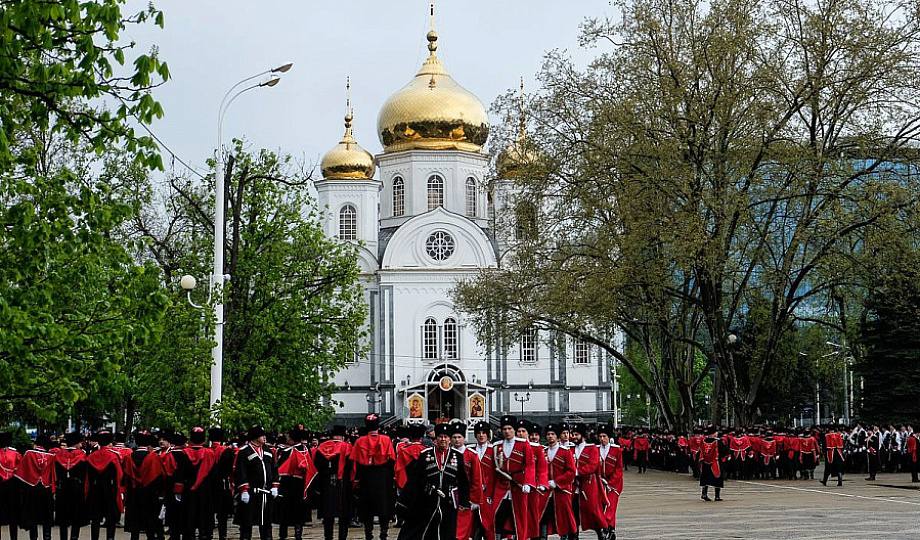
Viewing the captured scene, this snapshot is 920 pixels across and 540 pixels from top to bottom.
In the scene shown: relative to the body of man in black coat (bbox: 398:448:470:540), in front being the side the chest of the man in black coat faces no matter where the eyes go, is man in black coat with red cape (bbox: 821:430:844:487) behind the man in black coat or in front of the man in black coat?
behind

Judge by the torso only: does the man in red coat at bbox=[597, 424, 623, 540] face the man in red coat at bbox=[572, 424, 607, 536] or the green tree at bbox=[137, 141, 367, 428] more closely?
the man in red coat

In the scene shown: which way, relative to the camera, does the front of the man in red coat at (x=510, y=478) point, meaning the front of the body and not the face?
toward the camera

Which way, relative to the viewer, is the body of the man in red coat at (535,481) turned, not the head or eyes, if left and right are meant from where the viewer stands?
facing the viewer and to the left of the viewer

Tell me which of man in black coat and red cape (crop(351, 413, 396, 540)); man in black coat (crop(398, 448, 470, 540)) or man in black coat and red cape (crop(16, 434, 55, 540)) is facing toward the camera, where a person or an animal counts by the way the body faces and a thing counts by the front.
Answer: the man in black coat

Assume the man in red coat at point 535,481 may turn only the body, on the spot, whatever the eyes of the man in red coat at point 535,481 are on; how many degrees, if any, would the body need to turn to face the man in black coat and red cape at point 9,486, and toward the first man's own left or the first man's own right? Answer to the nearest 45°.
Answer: approximately 45° to the first man's own right

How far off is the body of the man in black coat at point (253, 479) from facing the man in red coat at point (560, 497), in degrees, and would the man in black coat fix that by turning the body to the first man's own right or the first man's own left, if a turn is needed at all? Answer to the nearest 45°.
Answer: approximately 45° to the first man's own left
